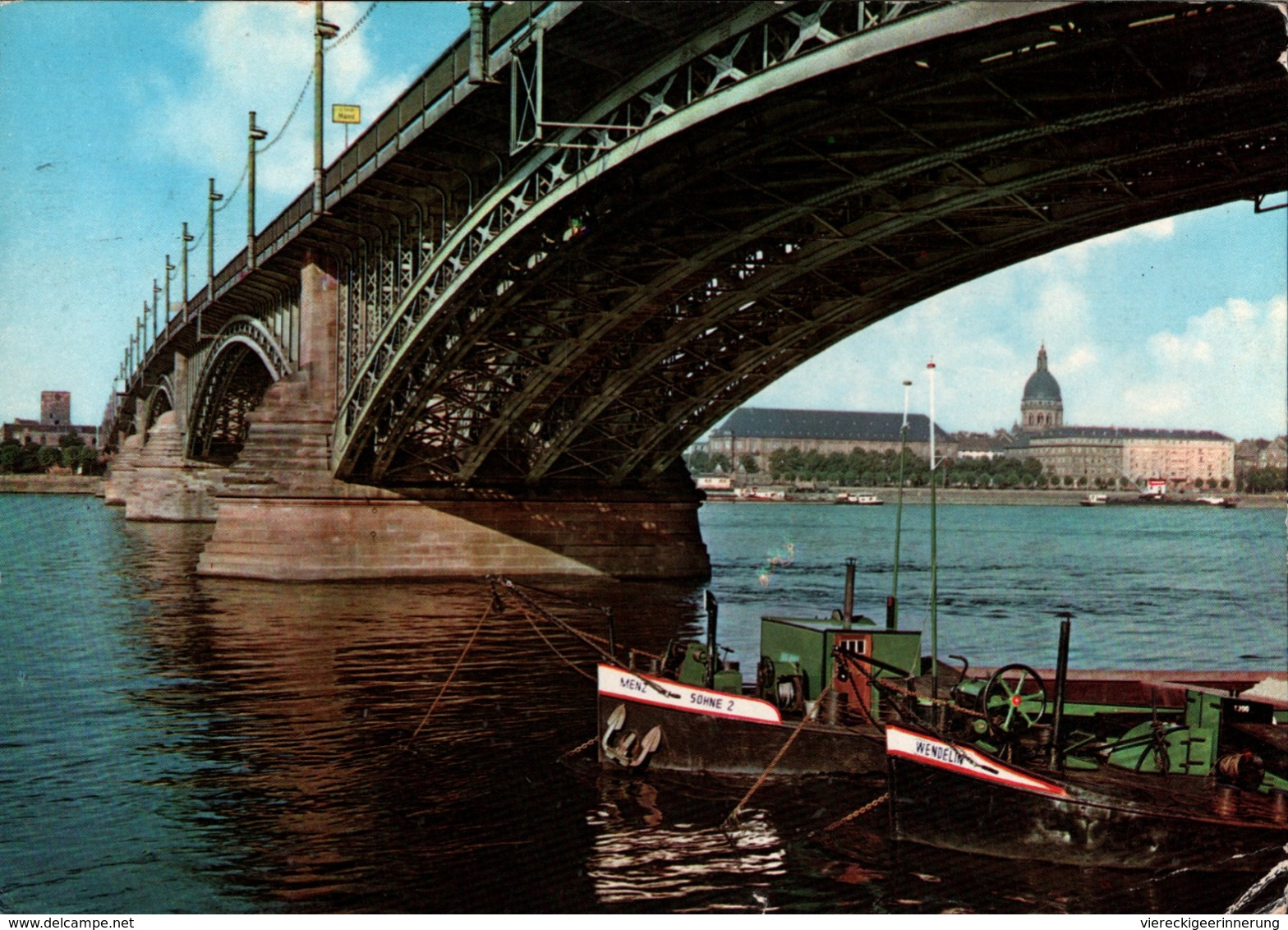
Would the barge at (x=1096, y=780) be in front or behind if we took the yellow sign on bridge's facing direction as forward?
in front

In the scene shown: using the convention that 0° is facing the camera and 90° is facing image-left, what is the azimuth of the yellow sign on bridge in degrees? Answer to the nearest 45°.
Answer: approximately 0°

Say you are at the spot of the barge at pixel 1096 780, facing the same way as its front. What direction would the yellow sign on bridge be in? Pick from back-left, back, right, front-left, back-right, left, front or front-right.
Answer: front-right

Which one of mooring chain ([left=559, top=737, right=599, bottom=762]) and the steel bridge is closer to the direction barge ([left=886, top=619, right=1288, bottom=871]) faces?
the mooring chain

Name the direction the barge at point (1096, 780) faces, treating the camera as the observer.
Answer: facing to the left of the viewer

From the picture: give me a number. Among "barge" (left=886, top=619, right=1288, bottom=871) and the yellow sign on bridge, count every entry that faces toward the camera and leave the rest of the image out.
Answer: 1

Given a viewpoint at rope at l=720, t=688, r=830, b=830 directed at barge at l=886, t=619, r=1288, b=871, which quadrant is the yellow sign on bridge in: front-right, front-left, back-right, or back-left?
back-left

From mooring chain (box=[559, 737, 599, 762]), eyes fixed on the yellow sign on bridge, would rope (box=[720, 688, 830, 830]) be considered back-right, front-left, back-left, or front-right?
back-right

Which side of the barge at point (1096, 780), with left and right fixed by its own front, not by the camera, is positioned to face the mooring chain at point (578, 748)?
front
